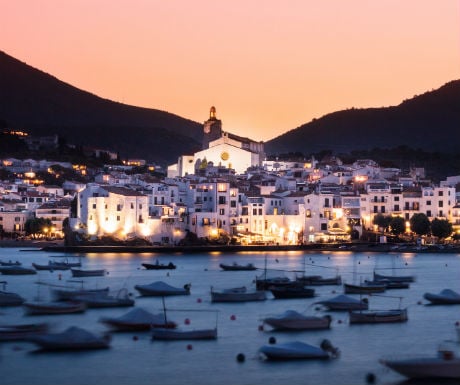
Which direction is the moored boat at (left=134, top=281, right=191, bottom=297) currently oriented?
to the viewer's left

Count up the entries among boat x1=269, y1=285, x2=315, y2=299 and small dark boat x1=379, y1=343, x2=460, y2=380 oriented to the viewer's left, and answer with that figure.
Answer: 2

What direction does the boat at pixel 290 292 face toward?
to the viewer's left

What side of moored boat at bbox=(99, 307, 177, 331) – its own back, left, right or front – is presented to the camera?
left

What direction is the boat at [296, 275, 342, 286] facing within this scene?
to the viewer's left

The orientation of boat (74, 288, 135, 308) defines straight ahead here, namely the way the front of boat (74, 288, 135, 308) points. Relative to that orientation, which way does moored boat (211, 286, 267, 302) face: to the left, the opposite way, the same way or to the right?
the same way

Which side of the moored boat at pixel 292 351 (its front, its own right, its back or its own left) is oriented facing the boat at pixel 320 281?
right
